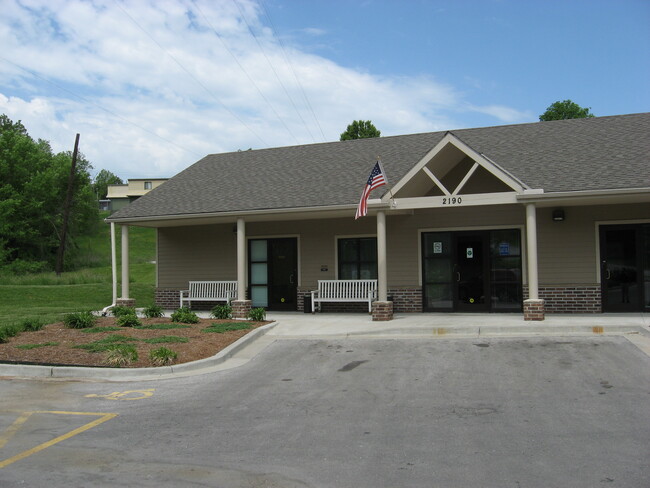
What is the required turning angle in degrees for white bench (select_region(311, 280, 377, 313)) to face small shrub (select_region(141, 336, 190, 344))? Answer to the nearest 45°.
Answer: approximately 45° to its right

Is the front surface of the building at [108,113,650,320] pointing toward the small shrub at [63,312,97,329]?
no

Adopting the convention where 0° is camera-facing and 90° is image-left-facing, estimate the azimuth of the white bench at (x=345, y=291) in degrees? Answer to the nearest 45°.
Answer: approximately 0°

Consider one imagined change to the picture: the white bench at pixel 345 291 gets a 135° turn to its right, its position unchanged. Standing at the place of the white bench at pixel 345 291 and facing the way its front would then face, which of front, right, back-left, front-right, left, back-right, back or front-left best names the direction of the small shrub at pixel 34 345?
left

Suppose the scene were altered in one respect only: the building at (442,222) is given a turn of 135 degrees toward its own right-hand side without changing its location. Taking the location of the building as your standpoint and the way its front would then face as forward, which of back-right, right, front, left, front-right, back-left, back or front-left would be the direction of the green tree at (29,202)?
front

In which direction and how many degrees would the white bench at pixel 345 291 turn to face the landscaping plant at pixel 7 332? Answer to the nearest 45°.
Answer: approximately 45° to its right

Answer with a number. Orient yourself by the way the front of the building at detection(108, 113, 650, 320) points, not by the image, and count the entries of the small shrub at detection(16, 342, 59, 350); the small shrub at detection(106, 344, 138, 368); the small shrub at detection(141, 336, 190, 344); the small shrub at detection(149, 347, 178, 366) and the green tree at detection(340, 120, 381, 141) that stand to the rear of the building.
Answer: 1

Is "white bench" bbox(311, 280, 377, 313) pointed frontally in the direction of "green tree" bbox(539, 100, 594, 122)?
no

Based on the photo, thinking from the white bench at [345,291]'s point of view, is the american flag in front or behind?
in front

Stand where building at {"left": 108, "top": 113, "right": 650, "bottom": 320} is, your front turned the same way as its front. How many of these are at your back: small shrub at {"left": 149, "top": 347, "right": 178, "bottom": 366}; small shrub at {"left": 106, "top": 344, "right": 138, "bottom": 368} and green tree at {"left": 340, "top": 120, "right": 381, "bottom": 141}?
1

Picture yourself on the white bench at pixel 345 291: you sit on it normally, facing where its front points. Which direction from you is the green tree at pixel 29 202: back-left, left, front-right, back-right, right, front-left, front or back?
back-right

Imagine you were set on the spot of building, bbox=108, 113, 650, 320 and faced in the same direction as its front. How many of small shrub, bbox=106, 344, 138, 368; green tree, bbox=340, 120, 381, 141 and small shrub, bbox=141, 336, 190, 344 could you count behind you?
1

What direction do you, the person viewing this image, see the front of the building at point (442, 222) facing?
facing the viewer

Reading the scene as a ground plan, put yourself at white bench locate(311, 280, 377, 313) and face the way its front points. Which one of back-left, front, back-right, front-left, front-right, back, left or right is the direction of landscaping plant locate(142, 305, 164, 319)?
right

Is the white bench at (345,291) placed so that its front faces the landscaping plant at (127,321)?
no

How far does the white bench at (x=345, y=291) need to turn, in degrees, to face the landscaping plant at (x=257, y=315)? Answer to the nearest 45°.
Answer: approximately 45° to its right

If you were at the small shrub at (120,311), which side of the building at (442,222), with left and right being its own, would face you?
right

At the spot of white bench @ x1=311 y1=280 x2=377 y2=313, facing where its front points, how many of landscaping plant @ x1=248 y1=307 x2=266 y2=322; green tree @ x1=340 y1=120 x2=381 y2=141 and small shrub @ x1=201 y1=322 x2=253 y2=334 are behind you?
1

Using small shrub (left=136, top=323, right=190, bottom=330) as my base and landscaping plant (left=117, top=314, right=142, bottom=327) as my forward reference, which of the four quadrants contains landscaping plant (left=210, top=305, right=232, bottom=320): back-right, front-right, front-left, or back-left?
back-right
